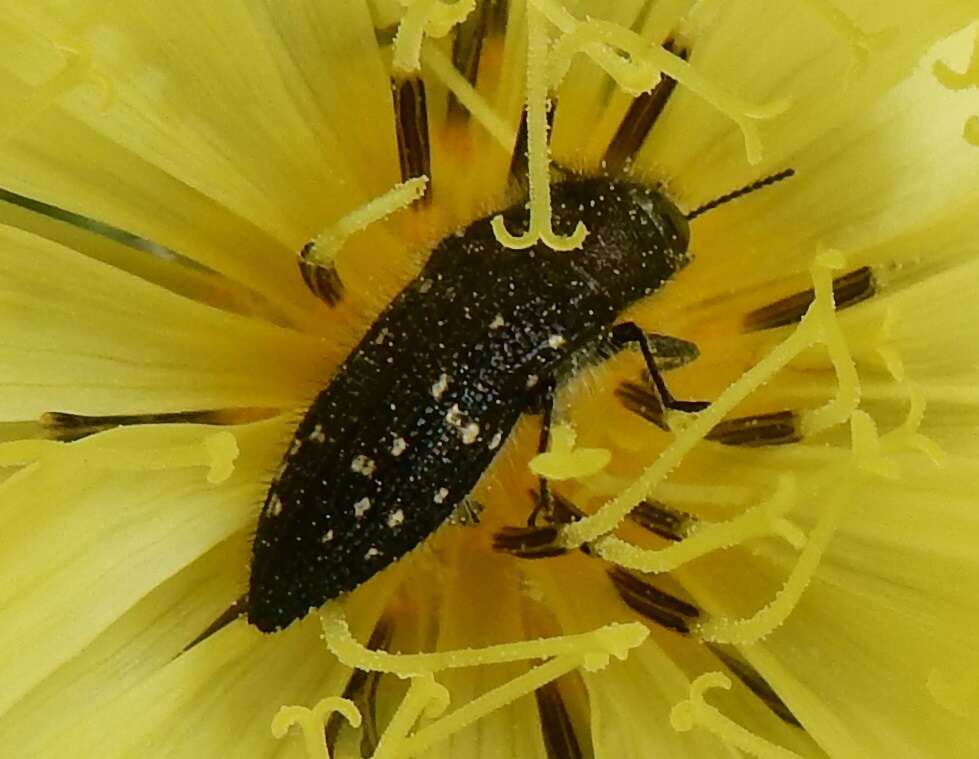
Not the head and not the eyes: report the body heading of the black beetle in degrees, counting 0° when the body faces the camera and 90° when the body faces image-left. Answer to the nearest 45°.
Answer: approximately 225°
